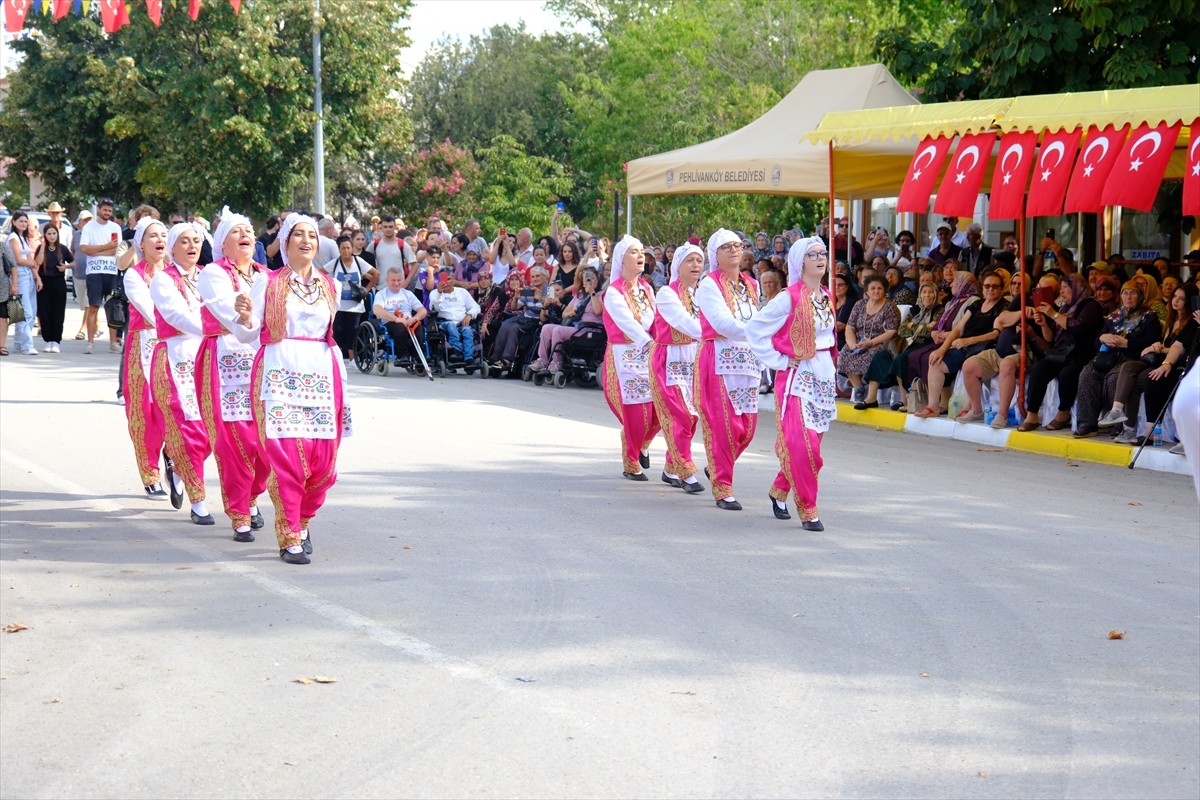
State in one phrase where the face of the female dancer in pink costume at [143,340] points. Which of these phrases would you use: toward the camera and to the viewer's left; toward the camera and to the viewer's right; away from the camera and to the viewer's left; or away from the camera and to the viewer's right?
toward the camera and to the viewer's right

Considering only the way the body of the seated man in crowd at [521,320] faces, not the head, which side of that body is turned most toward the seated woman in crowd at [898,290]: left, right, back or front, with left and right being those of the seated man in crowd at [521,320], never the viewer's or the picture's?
left

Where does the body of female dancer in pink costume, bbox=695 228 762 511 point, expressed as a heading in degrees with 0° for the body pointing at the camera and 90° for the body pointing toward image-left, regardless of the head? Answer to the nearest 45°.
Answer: approximately 315°

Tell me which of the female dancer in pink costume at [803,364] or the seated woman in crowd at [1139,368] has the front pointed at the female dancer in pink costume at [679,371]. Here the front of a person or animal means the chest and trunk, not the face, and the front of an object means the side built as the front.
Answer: the seated woman in crowd

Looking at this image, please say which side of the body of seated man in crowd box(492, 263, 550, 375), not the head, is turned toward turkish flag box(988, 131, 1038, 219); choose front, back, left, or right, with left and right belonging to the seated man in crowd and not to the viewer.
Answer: left

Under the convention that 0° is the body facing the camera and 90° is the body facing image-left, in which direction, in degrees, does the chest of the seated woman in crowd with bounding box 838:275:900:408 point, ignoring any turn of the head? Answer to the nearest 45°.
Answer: approximately 45°

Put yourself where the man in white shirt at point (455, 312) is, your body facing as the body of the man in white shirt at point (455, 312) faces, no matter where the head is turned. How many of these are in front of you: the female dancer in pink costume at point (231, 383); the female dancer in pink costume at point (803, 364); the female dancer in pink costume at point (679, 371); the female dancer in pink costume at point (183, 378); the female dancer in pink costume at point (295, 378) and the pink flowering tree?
5

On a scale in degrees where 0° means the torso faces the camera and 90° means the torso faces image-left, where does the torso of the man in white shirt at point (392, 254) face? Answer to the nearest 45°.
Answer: approximately 0°

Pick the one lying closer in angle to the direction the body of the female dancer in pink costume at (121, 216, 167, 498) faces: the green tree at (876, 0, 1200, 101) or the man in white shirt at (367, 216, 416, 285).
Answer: the green tree

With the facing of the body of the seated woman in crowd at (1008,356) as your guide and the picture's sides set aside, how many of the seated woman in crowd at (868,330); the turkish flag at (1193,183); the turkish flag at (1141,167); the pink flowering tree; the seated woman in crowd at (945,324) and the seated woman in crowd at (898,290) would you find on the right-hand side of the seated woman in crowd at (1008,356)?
4

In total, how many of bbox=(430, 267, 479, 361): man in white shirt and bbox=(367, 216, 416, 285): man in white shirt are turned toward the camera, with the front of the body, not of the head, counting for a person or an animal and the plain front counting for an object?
2

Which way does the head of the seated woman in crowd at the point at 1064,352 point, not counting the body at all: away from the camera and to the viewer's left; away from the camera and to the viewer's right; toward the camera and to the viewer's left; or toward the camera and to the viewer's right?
toward the camera and to the viewer's left
